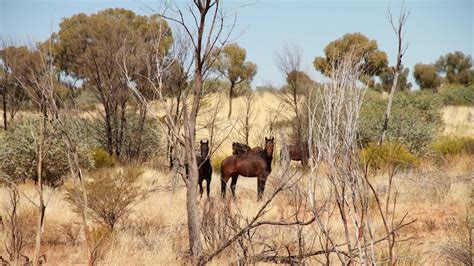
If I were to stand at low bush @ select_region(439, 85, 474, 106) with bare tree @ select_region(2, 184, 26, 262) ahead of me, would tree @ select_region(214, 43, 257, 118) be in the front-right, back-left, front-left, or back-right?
front-right

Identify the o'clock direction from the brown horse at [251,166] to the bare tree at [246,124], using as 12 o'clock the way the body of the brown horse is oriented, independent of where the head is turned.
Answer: The bare tree is roughly at 9 o'clock from the brown horse.

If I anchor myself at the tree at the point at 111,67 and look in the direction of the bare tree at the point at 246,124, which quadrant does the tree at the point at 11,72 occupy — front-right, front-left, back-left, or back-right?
back-left

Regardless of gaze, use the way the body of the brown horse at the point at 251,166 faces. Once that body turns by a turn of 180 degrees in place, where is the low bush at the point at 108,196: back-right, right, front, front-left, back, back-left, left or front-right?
front-left

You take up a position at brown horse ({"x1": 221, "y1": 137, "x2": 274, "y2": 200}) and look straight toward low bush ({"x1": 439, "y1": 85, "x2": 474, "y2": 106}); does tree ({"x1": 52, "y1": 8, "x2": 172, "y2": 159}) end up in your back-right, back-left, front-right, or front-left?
front-left

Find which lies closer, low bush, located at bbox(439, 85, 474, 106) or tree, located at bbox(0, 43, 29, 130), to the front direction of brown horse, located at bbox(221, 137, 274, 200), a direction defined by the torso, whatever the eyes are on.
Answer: the low bush

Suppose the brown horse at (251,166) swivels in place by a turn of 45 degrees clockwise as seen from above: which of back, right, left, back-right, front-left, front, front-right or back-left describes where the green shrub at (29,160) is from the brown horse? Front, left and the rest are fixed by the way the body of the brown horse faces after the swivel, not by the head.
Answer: back-right

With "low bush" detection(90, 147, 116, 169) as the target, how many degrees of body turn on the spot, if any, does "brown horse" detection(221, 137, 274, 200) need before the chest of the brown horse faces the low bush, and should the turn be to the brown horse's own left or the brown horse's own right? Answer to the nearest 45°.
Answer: approximately 135° to the brown horse's own left

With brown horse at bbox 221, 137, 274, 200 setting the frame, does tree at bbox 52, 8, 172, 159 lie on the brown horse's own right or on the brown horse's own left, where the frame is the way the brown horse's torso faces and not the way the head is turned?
on the brown horse's own left

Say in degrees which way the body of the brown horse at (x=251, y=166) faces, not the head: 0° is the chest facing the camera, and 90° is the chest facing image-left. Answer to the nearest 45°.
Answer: approximately 270°

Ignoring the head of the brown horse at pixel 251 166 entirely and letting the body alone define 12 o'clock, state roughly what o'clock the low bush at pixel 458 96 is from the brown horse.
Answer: The low bush is roughly at 10 o'clock from the brown horse.

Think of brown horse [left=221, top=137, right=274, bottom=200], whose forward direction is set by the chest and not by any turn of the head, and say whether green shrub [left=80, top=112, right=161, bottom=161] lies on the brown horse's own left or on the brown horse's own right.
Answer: on the brown horse's own left

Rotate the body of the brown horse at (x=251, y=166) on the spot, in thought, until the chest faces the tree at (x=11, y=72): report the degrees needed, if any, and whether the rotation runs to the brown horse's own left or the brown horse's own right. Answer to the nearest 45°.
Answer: approximately 135° to the brown horse's own left
